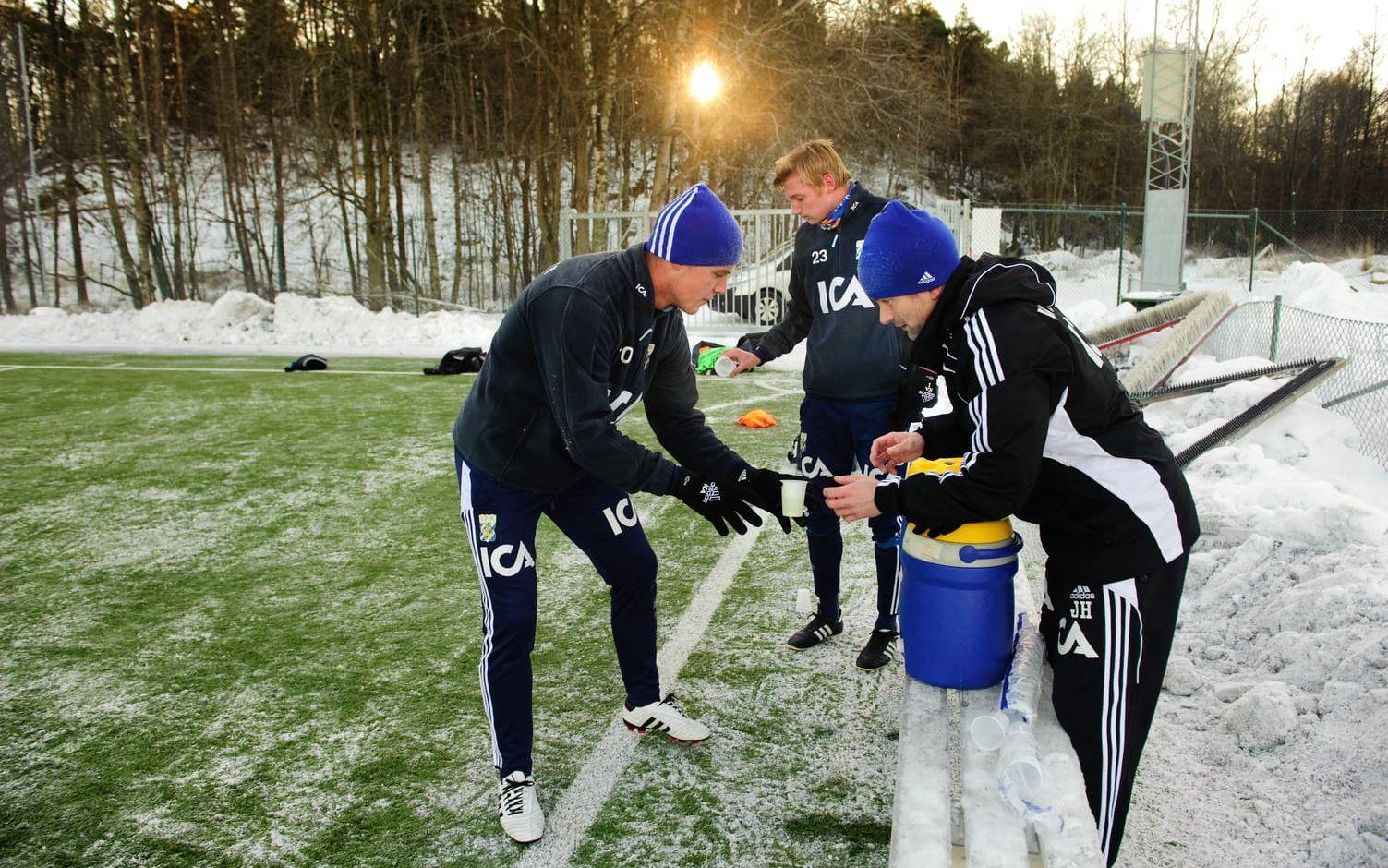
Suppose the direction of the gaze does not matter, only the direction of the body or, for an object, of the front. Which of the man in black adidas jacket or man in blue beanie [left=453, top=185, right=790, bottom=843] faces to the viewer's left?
the man in black adidas jacket

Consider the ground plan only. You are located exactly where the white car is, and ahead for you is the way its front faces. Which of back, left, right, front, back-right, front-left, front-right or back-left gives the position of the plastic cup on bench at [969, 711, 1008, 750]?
front-left

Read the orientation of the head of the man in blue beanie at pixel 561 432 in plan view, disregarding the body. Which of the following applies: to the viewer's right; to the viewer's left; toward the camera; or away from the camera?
to the viewer's right

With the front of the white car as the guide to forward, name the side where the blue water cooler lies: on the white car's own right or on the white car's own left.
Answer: on the white car's own left

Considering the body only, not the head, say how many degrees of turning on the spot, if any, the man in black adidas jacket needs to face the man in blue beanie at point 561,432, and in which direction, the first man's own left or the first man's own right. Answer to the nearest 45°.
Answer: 0° — they already face them

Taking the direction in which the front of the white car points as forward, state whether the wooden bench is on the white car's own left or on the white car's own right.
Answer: on the white car's own left

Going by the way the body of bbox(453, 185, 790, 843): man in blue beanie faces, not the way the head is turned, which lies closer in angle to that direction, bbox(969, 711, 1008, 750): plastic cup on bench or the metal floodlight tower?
the plastic cup on bench

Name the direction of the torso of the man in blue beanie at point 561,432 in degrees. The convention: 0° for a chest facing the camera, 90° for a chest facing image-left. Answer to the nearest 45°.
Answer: approximately 315°

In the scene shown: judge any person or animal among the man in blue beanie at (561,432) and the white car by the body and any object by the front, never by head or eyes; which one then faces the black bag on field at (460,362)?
the white car

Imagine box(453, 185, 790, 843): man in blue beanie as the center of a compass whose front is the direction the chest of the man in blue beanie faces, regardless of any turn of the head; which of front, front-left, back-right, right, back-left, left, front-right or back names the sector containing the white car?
back-left

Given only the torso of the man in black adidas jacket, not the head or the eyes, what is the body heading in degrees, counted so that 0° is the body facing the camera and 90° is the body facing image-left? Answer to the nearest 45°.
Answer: approximately 90°

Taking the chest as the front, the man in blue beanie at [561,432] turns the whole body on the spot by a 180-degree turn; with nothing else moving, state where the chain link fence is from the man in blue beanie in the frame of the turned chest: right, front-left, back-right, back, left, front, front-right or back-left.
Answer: right
